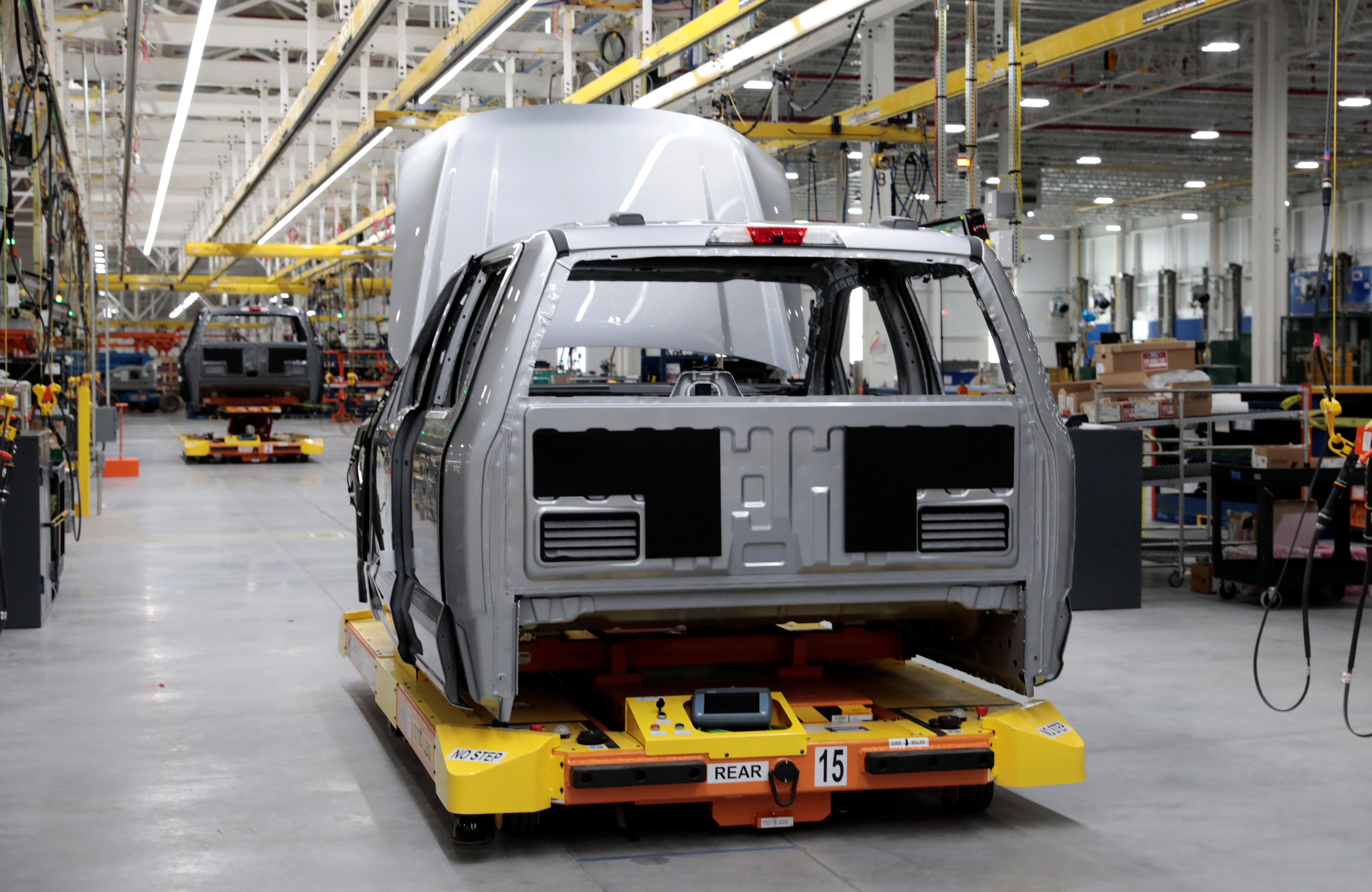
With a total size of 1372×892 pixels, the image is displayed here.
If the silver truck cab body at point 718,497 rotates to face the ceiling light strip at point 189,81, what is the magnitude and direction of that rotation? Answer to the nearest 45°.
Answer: approximately 45° to its left

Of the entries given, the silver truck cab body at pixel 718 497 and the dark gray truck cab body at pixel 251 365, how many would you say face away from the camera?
2

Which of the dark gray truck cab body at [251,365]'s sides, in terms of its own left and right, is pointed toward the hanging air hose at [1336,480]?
back

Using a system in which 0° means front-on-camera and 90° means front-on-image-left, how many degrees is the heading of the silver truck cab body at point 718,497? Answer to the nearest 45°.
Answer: approximately 180°

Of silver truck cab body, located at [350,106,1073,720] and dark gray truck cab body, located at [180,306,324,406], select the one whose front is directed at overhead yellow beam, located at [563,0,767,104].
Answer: silver truck cab body, located at [350,106,1073,720]

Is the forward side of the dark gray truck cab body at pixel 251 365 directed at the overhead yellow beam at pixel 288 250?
yes

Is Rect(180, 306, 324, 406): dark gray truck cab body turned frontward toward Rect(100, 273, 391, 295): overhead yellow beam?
yes

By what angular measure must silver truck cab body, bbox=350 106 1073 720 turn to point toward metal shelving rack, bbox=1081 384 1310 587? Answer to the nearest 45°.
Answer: approximately 45° to its right

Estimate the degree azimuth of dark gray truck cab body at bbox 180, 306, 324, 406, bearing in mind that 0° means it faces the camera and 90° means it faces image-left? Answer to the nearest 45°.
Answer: approximately 180°

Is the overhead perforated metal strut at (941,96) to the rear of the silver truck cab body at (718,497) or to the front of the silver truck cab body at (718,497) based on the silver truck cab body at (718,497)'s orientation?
to the front

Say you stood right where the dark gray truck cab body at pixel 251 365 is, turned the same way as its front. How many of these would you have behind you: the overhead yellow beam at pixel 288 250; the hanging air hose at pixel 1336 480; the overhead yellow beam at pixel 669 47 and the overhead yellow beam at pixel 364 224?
2
